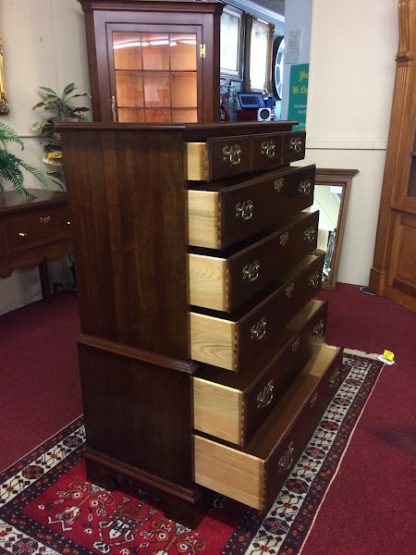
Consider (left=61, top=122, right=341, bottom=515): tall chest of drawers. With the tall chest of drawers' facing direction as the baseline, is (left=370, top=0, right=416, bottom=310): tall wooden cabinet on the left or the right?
on its left

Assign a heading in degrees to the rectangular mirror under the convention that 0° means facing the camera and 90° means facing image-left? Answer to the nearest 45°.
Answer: approximately 0°

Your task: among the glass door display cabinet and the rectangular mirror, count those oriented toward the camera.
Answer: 2

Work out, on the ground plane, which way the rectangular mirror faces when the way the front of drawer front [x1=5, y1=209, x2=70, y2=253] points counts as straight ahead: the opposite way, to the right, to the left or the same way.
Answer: to the right

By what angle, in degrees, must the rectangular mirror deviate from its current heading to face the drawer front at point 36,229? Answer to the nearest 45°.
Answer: approximately 45° to its right

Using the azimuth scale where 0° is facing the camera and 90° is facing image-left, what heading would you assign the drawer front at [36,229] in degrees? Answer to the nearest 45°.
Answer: approximately 315°

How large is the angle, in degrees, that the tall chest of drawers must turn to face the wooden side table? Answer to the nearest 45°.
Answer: approximately 180°

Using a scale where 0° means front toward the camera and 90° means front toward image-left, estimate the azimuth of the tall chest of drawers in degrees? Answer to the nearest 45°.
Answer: approximately 315°

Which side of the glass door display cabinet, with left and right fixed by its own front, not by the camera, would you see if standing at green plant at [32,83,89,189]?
right

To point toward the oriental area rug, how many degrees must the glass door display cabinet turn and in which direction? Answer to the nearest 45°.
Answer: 0° — it already faces it

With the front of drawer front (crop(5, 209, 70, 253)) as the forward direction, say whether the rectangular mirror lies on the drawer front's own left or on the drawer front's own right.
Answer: on the drawer front's own left

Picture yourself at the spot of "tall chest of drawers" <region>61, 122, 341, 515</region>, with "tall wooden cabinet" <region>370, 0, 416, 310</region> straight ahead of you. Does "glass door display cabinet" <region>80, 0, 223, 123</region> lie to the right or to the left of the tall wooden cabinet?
left

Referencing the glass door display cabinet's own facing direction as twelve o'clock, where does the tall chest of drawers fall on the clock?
The tall chest of drawers is roughly at 12 o'clock from the glass door display cabinet.
